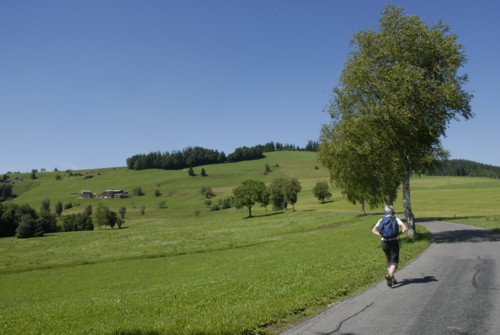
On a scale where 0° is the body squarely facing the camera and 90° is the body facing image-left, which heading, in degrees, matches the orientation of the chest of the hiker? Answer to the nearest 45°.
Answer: approximately 180°

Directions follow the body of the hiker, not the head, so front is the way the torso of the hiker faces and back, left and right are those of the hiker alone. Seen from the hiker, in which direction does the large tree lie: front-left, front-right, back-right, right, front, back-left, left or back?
front
